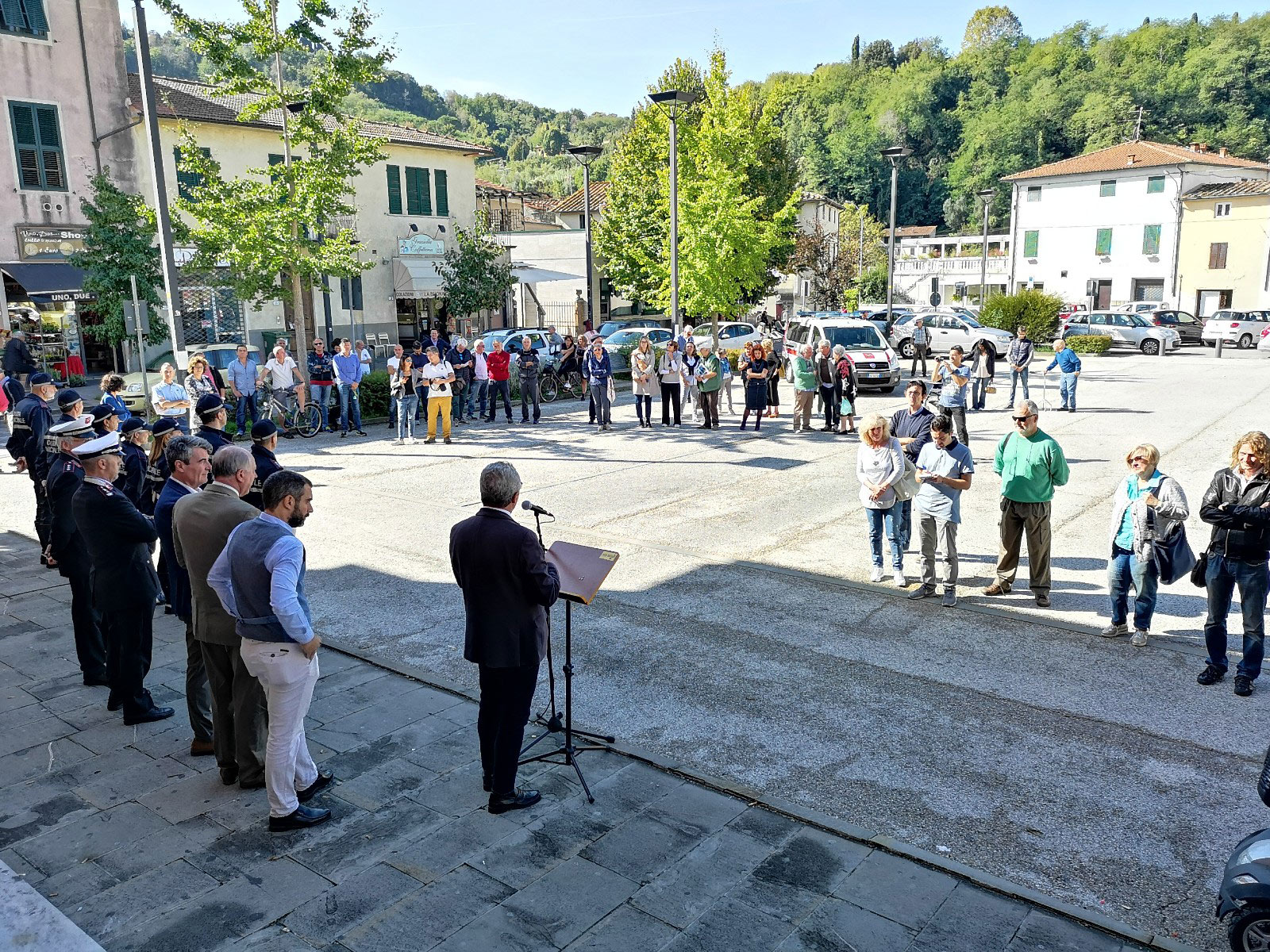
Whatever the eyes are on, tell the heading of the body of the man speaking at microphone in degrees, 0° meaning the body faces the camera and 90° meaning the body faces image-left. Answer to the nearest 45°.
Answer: approximately 225°

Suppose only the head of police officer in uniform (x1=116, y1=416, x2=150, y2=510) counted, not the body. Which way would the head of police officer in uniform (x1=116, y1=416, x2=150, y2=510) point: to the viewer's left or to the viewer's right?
to the viewer's right

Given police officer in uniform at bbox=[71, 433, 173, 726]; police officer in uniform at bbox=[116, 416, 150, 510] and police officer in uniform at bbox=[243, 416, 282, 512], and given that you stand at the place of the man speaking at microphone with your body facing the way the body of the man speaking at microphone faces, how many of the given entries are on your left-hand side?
3

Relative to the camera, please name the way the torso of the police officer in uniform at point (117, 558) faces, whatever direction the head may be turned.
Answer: to the viewer's right

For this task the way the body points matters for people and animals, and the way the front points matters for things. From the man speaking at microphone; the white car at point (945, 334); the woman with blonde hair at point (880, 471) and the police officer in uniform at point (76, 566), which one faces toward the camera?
the woman with blonde hair

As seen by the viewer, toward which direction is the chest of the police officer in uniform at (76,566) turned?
to the viewer's right

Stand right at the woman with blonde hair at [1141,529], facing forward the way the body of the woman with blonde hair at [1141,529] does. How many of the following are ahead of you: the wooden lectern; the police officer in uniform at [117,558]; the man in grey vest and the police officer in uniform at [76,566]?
4

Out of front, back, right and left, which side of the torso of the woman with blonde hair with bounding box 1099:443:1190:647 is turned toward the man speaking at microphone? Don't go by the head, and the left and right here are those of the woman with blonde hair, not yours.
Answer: front

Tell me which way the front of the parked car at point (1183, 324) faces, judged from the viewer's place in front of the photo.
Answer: facing to the right of the viewer

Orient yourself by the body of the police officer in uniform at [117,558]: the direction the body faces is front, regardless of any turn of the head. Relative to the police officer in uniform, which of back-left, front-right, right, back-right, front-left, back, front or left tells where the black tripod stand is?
front-right

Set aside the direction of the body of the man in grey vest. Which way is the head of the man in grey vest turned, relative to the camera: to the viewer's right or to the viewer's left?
to the viewer's right

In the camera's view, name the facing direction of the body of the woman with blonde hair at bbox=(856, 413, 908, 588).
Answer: toward the camera

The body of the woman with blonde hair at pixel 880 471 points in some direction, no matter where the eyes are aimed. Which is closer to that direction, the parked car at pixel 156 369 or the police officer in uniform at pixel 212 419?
the police officer in uniform

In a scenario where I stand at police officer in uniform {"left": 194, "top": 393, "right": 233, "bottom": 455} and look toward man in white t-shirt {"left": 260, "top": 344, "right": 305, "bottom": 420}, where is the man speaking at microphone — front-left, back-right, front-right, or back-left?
back-right

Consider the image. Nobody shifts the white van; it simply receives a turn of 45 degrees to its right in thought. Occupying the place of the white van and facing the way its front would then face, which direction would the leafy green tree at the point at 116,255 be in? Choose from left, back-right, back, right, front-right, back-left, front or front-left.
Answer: right

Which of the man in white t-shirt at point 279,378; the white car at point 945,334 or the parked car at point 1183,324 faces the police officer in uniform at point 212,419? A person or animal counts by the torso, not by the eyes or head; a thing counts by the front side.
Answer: the man in white t-shirt
